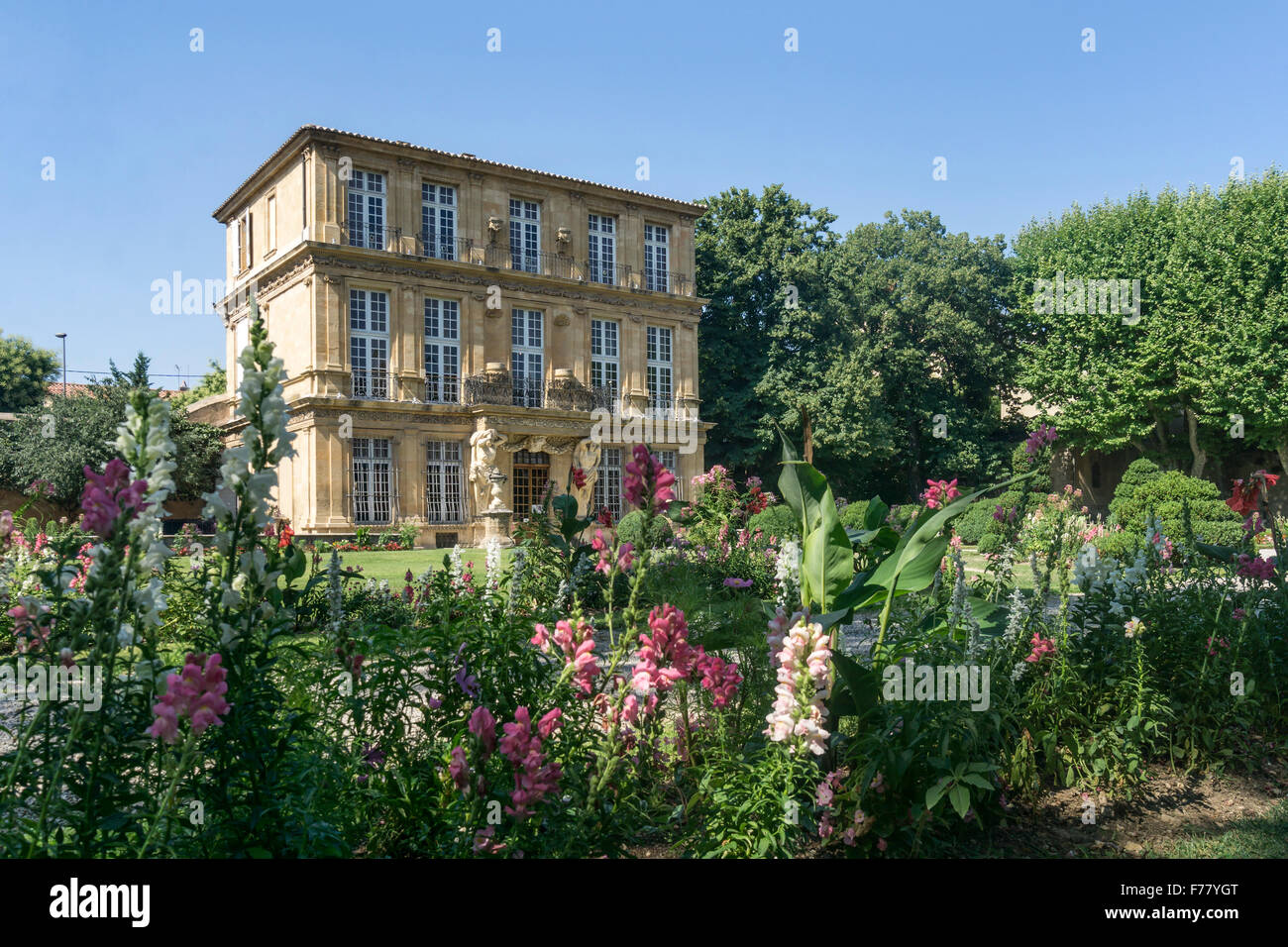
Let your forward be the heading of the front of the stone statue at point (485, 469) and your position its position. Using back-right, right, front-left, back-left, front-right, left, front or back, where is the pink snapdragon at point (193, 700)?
front-right

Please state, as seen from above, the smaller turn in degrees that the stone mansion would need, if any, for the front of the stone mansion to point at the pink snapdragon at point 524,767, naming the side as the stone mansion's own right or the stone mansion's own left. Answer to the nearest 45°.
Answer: approximately 45° to the stone mansion's own right

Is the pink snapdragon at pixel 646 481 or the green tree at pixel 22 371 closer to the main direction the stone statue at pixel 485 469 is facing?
the pink snapdragon

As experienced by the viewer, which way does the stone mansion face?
facing the viewer and to the right of the viewer

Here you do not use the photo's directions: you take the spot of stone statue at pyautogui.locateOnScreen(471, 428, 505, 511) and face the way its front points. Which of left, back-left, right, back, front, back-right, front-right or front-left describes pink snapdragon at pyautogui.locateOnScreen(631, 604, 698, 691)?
front-right

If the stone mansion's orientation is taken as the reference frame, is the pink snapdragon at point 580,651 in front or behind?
in front

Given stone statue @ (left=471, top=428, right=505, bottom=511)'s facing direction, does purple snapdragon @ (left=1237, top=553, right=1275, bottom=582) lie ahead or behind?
ahead

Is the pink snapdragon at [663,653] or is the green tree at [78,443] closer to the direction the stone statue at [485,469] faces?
the pink snapdragon

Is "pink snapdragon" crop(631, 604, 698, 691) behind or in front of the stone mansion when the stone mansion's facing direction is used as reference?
in front

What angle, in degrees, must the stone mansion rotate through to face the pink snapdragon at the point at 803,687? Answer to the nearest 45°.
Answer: approximately 45° to its right

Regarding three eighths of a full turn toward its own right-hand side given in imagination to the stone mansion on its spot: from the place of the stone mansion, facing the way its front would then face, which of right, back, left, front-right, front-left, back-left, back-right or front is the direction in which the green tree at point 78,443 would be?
front

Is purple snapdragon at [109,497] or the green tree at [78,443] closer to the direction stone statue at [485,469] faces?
the purple snapdragon

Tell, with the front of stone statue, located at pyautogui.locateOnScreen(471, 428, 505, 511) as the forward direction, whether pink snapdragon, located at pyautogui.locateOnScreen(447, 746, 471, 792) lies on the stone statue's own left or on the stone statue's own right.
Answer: on the stone statue's own right
